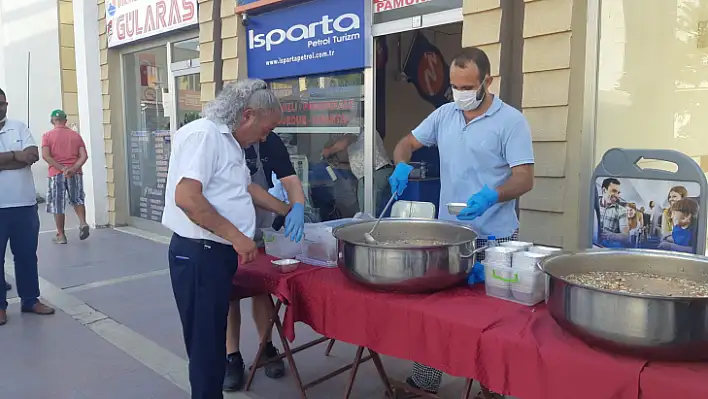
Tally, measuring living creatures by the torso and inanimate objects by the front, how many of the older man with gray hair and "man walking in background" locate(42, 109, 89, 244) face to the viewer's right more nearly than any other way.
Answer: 1

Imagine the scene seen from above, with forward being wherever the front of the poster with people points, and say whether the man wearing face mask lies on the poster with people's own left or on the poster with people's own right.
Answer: on the poster with people's own right

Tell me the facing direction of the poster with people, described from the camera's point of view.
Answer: facing the viewer

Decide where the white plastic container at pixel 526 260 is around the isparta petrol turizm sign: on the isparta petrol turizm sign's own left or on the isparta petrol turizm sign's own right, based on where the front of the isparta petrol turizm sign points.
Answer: on the isparta petrol turizm sign's own left

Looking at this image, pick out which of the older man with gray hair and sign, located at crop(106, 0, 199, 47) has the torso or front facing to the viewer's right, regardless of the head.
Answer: the older man with gray hair

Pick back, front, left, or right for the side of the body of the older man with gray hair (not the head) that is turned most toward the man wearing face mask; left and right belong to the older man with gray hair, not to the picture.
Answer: front

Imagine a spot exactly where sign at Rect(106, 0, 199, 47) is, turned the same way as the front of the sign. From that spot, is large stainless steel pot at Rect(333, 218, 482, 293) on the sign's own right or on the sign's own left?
on the sign's own left

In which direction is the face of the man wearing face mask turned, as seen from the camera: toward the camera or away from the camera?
toward the camera

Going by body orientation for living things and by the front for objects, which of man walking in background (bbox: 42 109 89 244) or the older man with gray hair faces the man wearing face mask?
the older man with gray hair

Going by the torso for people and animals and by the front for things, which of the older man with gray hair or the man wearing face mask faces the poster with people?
the older man with gray hair

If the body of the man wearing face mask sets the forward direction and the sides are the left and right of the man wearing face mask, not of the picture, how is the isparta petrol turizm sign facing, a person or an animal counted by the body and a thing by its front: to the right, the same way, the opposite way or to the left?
the same way

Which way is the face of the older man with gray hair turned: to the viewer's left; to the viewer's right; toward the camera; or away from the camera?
to the viewer's right

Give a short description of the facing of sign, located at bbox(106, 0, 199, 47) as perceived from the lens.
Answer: facing the viewer and to the left of the viewer
